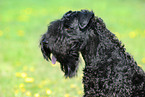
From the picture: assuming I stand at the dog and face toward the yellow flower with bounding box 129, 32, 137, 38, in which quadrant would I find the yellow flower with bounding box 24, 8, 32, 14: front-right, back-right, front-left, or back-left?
front-left

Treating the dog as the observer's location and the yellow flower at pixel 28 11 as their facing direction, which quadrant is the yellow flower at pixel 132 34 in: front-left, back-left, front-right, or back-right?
front-right

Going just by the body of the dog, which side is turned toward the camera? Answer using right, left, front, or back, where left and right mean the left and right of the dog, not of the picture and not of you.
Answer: left

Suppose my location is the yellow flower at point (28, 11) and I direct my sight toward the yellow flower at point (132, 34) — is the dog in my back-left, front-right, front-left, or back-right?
front-right

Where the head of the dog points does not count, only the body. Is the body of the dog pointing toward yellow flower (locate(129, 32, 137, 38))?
no

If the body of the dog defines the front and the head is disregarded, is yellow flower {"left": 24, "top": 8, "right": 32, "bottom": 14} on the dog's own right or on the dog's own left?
on the dog's own right
